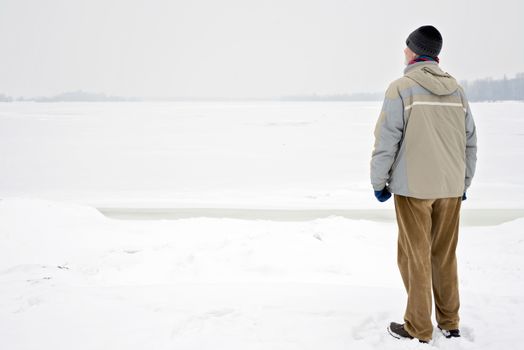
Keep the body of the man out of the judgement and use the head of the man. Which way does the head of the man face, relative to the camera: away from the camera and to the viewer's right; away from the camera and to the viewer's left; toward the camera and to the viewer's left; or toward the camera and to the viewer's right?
away from the camera and to the viewer's left

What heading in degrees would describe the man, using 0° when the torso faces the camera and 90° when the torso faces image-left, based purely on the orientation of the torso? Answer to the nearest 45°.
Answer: approximately 135°
